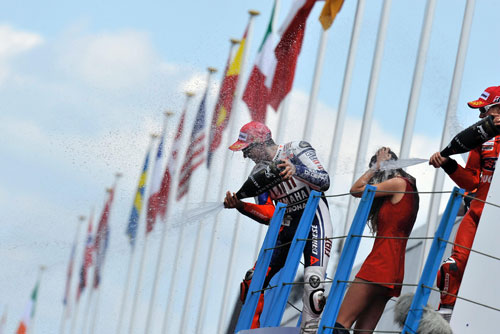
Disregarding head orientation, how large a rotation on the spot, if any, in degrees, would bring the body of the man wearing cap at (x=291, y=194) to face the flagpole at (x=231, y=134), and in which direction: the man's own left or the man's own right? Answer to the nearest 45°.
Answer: approximately 135° to the man's own right

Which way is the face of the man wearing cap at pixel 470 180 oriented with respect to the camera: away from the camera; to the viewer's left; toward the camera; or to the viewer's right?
to the viewer's left

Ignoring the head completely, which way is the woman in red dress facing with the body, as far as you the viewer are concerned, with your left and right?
facing to the left of the viewer

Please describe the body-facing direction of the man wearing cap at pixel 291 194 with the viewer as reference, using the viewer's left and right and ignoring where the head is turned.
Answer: facing the viewer and to the left of the viewer

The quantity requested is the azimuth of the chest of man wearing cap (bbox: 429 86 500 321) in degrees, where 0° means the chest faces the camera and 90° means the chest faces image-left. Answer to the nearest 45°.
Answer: approximately 45°

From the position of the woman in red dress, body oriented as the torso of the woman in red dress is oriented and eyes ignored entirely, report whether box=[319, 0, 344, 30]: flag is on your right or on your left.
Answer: on your right

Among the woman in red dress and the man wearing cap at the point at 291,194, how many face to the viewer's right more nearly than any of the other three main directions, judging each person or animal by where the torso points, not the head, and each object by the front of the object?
0

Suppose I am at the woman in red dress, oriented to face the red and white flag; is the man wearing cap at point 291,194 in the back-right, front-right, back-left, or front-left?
front-left

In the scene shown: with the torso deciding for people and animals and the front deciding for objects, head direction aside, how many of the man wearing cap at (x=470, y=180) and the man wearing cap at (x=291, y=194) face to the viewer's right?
0
